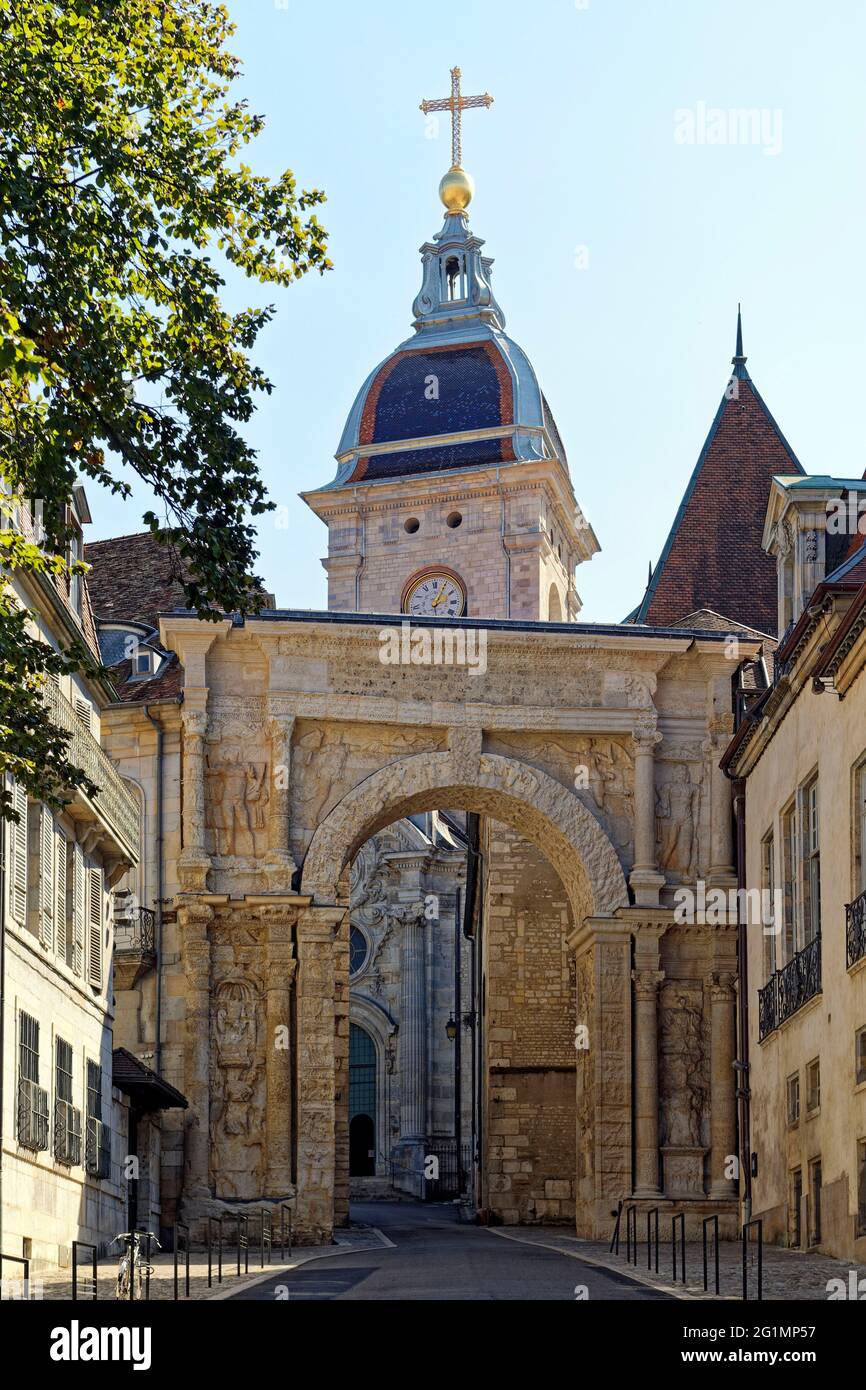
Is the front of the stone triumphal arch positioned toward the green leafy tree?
yes

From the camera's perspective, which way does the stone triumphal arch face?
toward the camera
